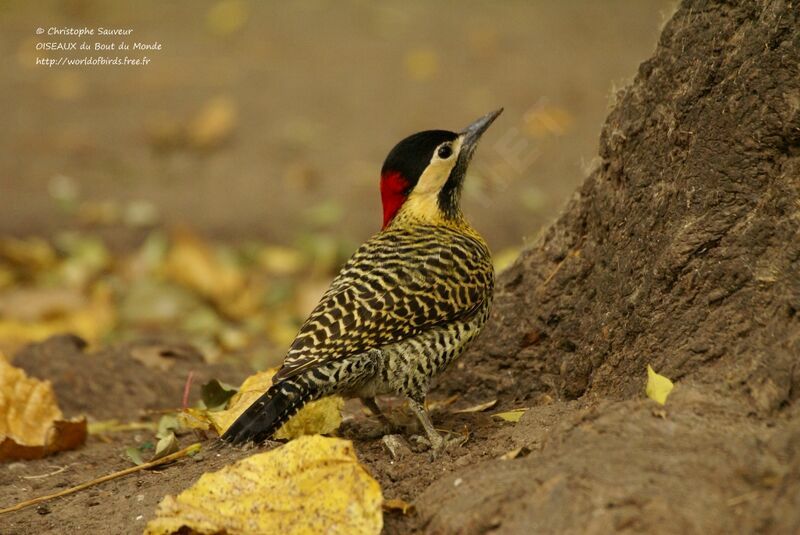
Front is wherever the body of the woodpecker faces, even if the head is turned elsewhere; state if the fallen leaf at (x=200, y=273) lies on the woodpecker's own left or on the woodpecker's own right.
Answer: on the woodpecker's own left

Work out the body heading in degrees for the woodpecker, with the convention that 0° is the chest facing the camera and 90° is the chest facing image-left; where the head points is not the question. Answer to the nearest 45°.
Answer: approximately 270°

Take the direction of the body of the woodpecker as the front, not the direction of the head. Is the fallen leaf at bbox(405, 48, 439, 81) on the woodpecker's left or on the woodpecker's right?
on the woodpecker's left

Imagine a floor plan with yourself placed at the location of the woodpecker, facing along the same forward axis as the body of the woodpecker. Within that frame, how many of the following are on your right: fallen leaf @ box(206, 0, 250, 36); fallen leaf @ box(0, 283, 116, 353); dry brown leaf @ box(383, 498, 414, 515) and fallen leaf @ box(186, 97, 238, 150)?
1

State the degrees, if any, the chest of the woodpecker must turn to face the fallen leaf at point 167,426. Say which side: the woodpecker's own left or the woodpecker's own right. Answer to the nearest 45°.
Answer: approximately 180°

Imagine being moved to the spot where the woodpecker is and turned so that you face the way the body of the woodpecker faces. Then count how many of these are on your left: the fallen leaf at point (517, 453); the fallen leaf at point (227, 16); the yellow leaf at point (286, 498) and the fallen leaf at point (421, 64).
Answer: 2

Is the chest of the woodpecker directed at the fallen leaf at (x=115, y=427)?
no

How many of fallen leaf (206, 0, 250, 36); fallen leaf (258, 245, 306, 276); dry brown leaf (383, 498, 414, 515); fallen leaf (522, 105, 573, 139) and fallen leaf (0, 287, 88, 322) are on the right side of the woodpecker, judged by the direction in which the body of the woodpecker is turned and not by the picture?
1

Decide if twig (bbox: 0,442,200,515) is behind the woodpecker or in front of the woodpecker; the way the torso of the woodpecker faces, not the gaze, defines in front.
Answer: behind

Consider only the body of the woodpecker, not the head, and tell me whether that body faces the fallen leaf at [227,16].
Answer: no
